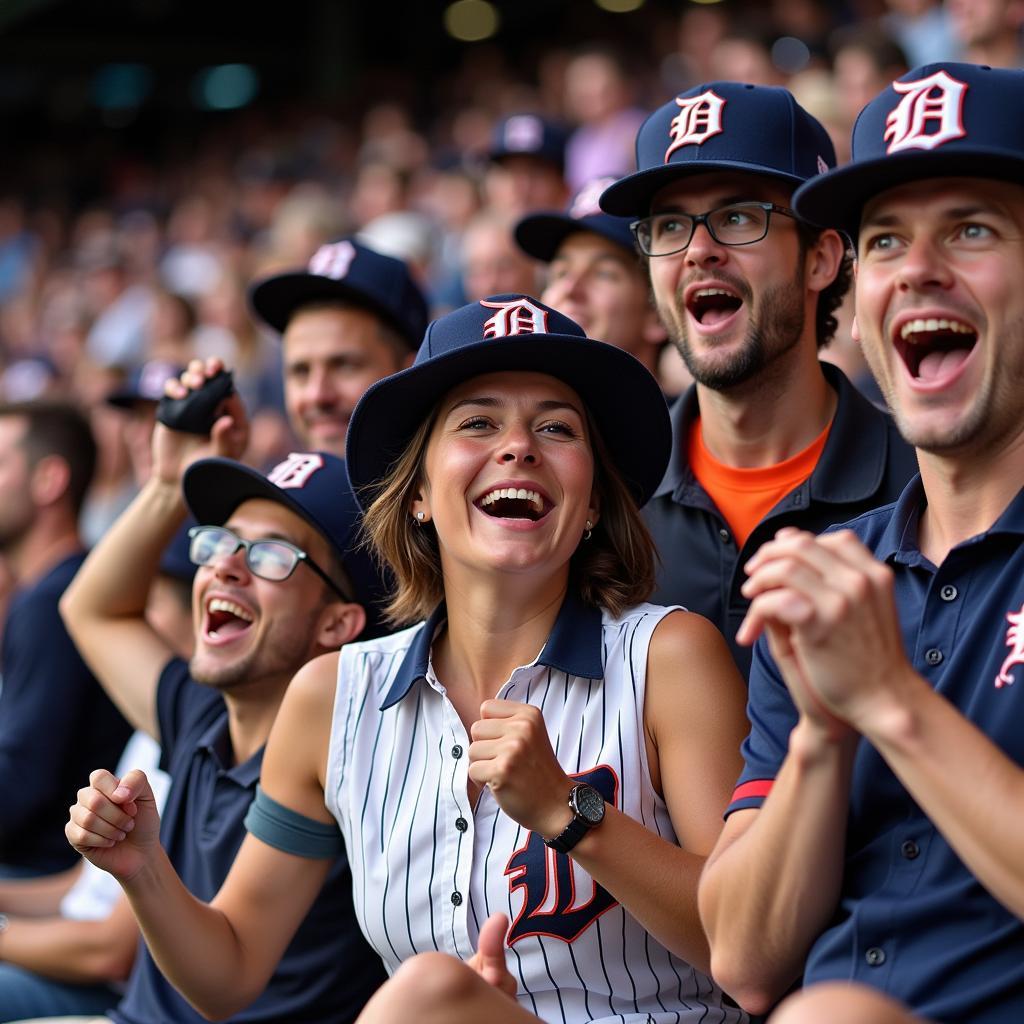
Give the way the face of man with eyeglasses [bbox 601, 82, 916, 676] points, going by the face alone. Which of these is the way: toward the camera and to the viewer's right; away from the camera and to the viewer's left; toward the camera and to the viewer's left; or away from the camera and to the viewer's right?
toward the camera and to the viewer's left

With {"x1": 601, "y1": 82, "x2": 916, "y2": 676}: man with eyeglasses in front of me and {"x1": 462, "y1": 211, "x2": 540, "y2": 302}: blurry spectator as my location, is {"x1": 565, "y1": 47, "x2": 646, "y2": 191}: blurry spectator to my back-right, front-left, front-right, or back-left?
back-left

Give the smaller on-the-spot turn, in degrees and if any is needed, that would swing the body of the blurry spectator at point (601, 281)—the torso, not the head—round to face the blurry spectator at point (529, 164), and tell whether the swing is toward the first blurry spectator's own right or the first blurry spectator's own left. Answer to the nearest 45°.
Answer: approximately 135° to the first blurry spectator's own right

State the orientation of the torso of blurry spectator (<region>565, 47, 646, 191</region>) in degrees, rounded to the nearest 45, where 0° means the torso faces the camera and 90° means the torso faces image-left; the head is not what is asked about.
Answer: approximately 45°

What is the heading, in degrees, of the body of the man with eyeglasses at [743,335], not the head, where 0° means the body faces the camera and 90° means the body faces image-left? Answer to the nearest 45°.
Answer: approximately 45°

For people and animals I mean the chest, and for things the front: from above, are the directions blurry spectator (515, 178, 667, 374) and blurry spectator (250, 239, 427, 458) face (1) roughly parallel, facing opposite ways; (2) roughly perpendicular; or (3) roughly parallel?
roughly parallel

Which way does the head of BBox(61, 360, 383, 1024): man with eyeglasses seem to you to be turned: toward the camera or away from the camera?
toward the camera

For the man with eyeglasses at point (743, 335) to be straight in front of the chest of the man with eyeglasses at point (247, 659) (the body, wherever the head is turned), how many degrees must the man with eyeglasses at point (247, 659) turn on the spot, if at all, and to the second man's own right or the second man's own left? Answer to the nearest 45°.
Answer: approximately 90° to the second man's own left

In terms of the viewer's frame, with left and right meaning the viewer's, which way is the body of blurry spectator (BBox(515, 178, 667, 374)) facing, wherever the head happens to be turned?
facing the viewer and to the left of the viewer

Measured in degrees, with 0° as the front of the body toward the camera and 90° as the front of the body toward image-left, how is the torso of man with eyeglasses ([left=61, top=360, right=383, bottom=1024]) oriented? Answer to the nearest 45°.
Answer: approximately 45°

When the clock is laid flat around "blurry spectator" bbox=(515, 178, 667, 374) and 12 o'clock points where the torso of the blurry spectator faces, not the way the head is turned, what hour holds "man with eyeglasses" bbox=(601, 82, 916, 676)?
The man with eyeglasses is roughly at 10 o'clock from the blurry spectator.
